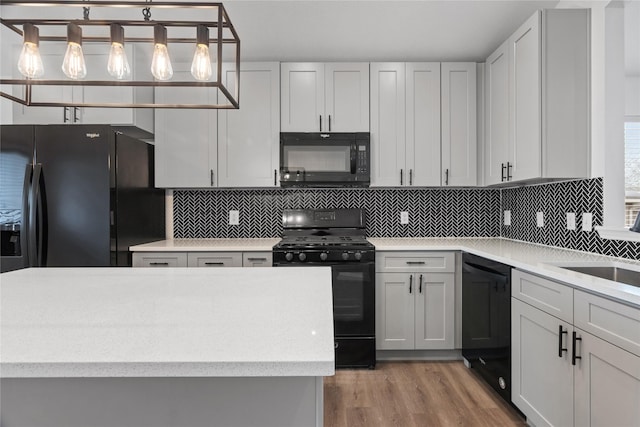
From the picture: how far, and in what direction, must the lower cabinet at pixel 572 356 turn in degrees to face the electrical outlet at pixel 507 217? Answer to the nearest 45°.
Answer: approximately 135° to its right

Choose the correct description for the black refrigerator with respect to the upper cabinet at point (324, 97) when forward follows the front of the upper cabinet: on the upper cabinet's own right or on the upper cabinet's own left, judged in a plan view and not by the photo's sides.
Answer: on the upper cabinet's own right

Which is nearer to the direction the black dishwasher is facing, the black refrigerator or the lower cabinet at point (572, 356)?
the black refrigerator

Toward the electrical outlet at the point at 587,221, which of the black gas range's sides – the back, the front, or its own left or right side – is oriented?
left

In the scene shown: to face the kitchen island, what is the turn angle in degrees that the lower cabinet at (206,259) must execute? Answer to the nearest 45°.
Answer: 0° — it already faces it

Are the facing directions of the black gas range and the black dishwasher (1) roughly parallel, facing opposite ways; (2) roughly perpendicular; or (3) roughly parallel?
roughly perpendicular

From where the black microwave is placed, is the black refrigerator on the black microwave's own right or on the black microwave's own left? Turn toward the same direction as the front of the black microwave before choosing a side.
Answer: on the black microwave's own right

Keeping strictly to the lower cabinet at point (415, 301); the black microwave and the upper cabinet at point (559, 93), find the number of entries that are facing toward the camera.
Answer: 2

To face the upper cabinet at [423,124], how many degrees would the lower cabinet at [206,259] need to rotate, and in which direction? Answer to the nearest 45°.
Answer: approximately 90° to its left

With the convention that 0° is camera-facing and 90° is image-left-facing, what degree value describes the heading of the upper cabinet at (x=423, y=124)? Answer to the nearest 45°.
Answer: approximately 0°

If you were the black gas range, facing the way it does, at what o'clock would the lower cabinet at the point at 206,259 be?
The lower cabinet is roughly at 3 o'clock from the black gas range.
